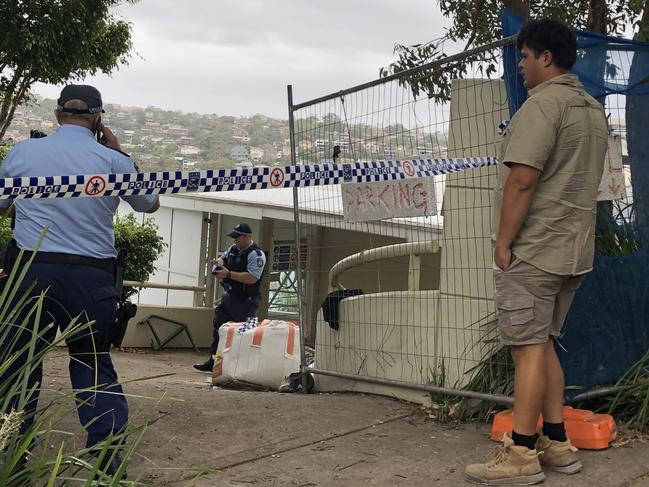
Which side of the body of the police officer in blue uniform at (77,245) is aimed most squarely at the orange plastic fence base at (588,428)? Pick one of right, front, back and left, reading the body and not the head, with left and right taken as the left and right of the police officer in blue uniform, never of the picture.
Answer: right

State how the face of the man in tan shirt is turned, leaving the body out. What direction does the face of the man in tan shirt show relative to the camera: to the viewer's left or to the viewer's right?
to the viewer's left

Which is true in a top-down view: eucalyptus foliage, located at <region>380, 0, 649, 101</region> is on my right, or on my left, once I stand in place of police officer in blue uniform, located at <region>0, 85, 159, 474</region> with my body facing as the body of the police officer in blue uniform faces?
on my right

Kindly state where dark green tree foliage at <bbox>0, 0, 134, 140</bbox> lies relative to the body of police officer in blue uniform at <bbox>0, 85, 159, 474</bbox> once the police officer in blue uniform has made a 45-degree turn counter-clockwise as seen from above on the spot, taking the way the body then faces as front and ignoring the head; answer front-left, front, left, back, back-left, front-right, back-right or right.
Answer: front-right

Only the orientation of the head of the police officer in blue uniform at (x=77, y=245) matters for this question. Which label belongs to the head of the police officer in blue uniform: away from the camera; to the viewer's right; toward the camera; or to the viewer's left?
away from the camera

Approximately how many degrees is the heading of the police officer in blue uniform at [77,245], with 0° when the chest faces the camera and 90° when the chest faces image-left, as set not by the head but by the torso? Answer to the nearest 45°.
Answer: approximately 180°

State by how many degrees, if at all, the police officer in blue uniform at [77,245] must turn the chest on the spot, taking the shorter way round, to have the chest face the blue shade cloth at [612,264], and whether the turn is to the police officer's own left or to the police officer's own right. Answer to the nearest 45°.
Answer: approximately 90° to the police officer's own right

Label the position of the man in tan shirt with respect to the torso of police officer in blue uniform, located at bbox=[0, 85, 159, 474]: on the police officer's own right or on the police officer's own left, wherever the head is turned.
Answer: on the police officer's own right

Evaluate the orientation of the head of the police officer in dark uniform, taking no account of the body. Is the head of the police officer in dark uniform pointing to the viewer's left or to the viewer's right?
to the viewer's left
